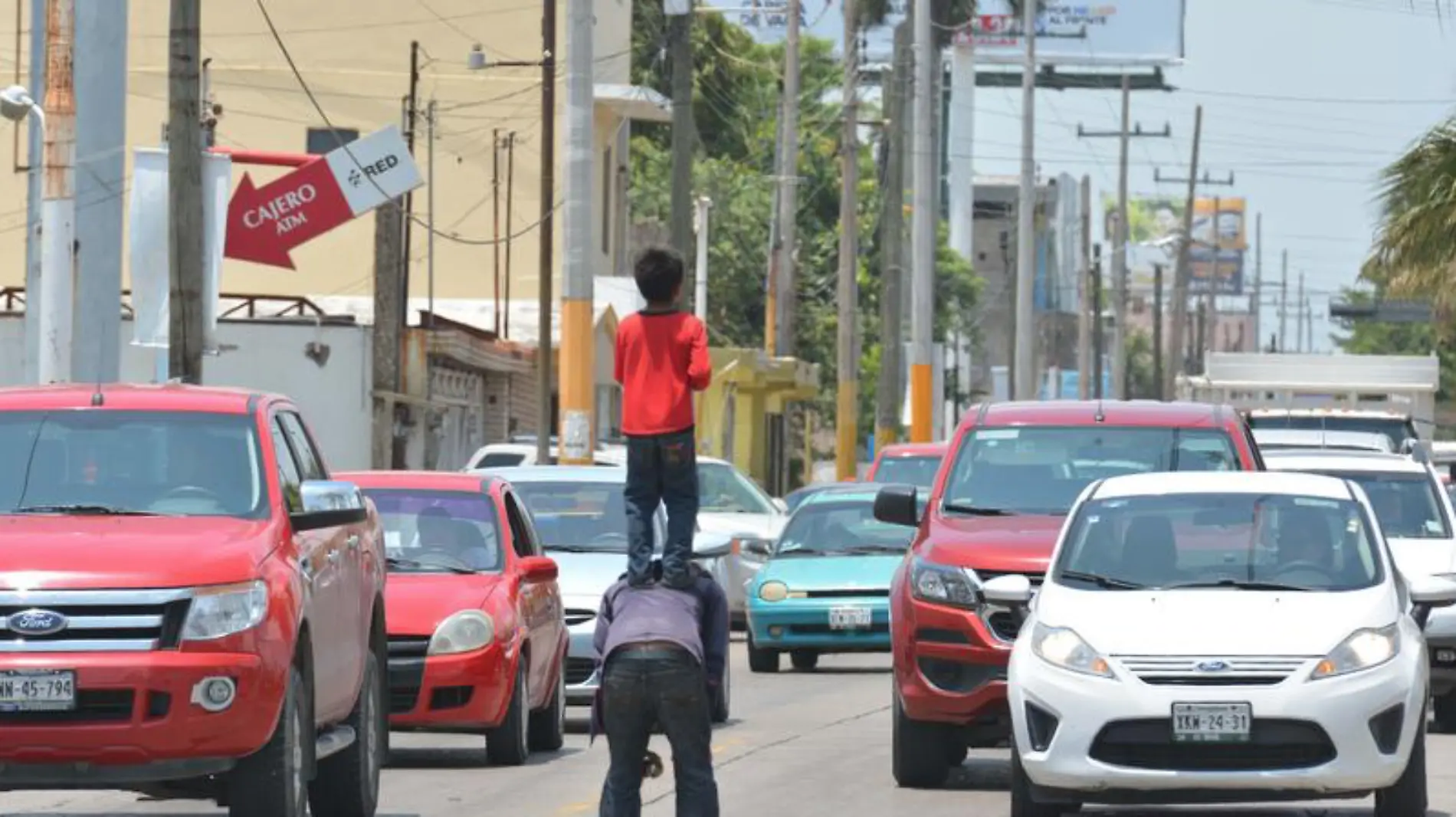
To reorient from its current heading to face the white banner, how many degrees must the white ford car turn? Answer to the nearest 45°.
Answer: approximately 135° to its right

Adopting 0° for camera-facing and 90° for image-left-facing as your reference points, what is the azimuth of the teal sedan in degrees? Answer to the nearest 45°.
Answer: approximately 0°

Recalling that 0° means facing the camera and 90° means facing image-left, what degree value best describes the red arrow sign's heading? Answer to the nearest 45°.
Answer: approximately 0°

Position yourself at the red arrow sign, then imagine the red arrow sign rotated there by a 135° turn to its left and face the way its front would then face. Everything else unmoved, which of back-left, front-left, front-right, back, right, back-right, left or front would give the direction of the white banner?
back-left

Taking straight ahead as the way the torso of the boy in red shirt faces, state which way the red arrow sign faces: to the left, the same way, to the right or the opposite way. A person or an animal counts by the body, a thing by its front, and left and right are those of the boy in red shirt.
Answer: the opposite way

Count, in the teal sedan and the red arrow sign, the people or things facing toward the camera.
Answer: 2

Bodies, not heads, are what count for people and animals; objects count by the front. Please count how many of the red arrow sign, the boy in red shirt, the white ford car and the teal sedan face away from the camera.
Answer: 1

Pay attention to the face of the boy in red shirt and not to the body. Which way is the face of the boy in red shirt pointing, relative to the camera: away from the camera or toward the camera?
away from the camera

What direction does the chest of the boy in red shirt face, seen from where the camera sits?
away from the camera

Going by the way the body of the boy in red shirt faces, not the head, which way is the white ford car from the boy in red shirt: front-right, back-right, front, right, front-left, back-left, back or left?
right
